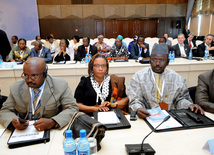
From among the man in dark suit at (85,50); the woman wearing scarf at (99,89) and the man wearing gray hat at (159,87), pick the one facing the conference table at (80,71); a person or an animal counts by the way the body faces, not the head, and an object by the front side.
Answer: the man in dark suit

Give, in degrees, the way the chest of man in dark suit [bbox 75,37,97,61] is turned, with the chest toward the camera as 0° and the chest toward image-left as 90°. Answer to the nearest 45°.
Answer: approximately 0°

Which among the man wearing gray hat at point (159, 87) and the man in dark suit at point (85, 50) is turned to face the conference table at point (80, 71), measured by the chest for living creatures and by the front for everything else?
the man in dark suit

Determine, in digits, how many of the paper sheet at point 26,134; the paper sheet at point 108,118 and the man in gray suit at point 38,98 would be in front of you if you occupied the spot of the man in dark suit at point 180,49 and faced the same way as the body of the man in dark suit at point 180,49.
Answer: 3

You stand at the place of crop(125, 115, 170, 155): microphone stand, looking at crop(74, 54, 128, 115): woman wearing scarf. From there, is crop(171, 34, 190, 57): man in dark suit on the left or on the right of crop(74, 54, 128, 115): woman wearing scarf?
right
